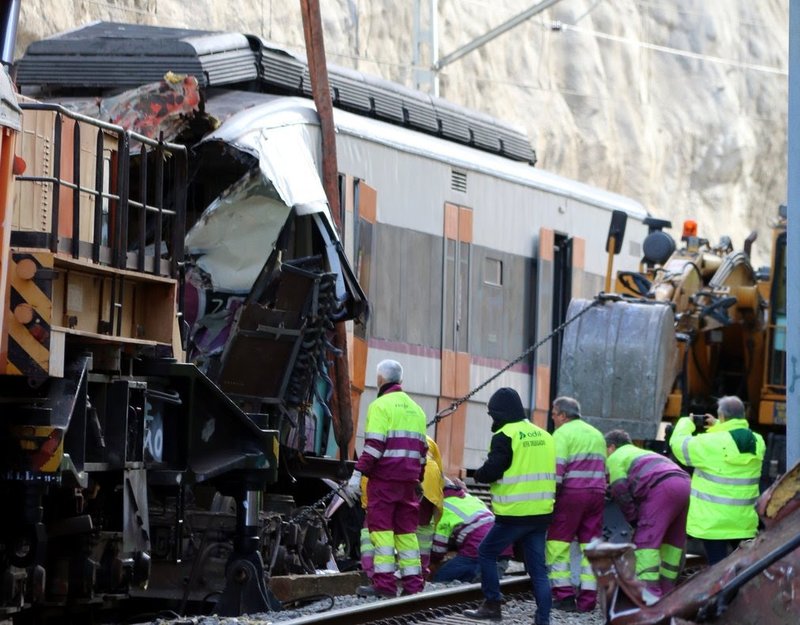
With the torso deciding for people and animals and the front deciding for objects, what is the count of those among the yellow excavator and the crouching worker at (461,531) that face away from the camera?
0

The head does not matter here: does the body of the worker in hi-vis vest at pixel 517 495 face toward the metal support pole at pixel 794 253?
no

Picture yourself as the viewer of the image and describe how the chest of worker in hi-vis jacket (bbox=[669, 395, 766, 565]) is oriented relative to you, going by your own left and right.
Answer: facing away from the viewer and to the left of the viewer

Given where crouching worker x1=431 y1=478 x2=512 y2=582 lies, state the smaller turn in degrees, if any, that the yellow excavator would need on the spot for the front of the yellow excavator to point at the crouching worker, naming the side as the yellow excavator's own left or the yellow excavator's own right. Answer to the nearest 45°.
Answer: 0° — it already faces them

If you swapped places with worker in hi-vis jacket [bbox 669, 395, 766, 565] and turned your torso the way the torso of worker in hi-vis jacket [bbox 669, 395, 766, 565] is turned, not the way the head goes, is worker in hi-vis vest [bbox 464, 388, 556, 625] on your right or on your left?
on your left

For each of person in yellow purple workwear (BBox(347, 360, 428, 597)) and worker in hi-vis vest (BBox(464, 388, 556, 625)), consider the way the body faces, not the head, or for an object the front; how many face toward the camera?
0

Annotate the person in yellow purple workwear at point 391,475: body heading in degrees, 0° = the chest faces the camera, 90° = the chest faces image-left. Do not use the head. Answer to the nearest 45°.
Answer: approximately 135°

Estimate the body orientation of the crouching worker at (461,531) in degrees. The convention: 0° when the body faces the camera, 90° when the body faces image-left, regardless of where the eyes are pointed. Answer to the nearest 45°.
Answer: approximately 90°

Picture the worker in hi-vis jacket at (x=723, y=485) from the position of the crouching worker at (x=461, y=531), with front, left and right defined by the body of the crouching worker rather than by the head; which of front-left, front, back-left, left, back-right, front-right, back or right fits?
back-left

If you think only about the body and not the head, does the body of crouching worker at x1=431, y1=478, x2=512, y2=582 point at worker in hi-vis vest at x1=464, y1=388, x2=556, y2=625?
no

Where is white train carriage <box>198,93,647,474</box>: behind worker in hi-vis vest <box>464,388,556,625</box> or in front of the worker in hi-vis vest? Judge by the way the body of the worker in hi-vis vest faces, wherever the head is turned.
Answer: in front

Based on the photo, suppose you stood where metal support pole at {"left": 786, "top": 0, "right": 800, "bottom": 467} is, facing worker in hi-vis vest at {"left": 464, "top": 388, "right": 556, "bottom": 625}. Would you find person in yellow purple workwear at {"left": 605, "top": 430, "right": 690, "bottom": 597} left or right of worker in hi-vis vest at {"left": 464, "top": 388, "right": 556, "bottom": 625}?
right

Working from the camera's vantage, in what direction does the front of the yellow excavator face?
facing the viewer and to the left of the viewer

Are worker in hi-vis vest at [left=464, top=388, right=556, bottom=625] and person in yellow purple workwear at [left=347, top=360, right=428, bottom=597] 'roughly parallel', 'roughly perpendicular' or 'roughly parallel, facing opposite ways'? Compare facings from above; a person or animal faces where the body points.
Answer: roughly parallel

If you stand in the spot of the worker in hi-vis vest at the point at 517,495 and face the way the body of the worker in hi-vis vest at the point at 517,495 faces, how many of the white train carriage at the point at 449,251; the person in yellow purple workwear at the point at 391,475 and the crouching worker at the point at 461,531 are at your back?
0

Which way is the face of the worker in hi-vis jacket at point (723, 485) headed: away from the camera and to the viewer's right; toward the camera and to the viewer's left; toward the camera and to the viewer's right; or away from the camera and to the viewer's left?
away from the camera and to the viewer's left

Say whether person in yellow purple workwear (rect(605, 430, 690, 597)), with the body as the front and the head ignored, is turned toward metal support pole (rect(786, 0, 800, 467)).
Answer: no
